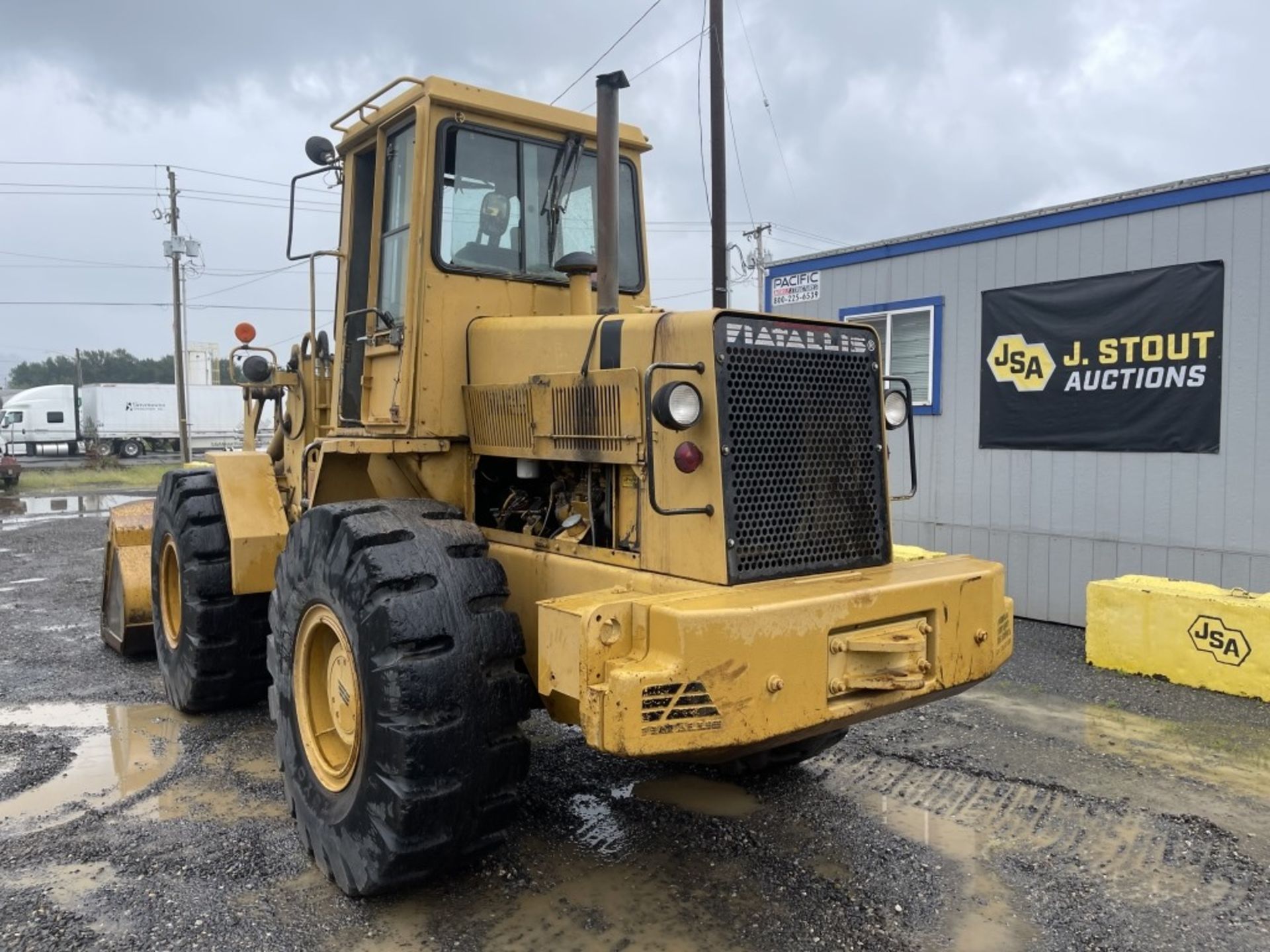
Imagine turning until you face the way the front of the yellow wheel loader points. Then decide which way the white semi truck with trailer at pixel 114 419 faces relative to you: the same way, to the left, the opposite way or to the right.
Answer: to the left

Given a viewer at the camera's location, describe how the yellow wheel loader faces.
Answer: facing away from the viewer and to the left of the viewer

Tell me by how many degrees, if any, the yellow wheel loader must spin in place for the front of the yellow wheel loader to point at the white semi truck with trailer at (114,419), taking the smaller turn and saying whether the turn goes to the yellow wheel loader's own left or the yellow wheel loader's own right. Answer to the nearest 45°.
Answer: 0° — it already faces it

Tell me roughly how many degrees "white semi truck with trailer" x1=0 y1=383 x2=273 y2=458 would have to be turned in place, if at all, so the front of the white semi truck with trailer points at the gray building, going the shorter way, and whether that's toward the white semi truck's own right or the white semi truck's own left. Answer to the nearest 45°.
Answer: approximately 90° to the white semi truck's own left

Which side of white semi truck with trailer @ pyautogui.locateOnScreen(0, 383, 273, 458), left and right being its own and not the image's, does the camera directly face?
left

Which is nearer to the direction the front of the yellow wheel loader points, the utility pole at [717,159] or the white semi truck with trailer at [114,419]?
the white semi truck with trailer

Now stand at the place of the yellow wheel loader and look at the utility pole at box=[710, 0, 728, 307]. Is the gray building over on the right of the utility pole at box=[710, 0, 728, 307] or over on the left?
right

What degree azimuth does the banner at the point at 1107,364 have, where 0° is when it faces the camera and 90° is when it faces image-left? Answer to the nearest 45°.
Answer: approximately 45°
